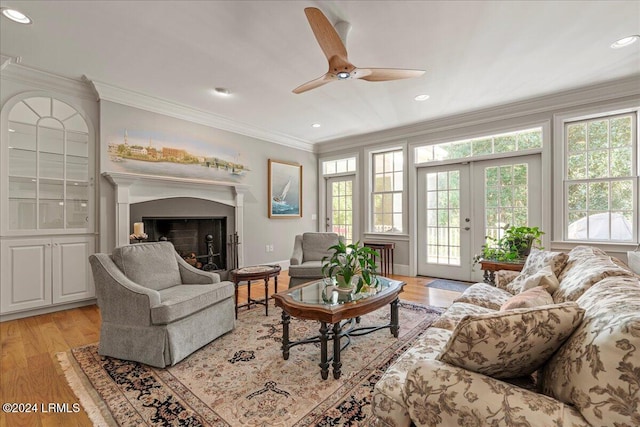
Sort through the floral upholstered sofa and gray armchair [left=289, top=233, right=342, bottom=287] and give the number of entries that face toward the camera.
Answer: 1

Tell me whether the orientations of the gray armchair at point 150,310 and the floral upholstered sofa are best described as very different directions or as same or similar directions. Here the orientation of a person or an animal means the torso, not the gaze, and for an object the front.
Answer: very different directions

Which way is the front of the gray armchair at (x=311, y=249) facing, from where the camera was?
facing the viewer

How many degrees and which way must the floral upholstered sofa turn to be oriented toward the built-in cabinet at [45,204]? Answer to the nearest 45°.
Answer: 0° — it already faces it

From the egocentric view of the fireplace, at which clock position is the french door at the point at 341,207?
The french door is roughly at 10 o'clock from the fireplace.

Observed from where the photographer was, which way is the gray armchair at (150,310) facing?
facing the viewer and to the right of the viewer

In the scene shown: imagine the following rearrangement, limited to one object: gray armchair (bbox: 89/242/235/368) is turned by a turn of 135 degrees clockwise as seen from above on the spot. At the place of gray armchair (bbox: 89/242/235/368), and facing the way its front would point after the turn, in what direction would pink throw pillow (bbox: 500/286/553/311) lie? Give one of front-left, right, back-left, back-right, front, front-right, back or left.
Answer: back-left

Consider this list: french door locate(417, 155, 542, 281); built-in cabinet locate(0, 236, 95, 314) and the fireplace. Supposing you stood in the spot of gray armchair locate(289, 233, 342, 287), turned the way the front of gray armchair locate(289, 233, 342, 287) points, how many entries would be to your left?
1

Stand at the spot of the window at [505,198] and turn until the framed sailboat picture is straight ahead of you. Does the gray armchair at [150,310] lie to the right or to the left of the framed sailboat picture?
left

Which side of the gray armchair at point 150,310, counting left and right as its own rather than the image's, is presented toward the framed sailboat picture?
left

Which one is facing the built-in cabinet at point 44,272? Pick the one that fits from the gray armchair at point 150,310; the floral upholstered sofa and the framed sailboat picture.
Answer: the floral upholstered sofa

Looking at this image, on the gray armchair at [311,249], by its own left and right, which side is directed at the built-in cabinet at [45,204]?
right

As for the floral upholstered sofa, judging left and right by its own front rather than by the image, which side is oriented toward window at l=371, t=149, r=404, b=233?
right

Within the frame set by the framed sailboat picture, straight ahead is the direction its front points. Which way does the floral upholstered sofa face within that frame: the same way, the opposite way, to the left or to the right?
the opposite way

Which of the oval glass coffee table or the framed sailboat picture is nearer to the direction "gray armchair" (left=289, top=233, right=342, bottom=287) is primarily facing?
the oval glass coffee table

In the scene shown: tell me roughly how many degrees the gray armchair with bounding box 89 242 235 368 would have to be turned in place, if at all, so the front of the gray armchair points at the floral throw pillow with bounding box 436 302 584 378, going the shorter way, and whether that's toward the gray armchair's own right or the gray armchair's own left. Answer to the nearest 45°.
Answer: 0° — it already faces it

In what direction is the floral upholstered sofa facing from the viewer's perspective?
to the viewer's left
